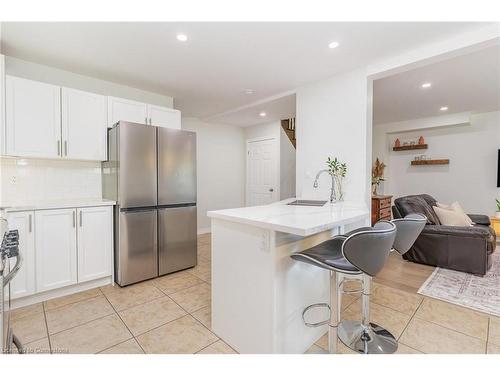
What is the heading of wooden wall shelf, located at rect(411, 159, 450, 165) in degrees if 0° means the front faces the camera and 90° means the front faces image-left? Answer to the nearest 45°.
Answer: approximately 0°

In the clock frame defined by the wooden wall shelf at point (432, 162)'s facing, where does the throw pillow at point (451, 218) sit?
The throw pillow is roughly at 12 o'clock from the wooden wall shelf.

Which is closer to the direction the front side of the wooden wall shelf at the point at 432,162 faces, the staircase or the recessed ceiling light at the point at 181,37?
the recessed ceiling light

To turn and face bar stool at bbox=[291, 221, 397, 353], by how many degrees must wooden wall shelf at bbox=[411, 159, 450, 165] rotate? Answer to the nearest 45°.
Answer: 0° — it already faces it

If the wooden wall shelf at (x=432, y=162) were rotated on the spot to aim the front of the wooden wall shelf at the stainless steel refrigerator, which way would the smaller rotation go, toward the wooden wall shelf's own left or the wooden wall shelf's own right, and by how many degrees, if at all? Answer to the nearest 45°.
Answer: approximately 45° to the wooden wall shelf's own right

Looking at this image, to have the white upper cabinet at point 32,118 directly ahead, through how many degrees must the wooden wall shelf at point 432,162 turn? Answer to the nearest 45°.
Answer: approximately 45° to its right
